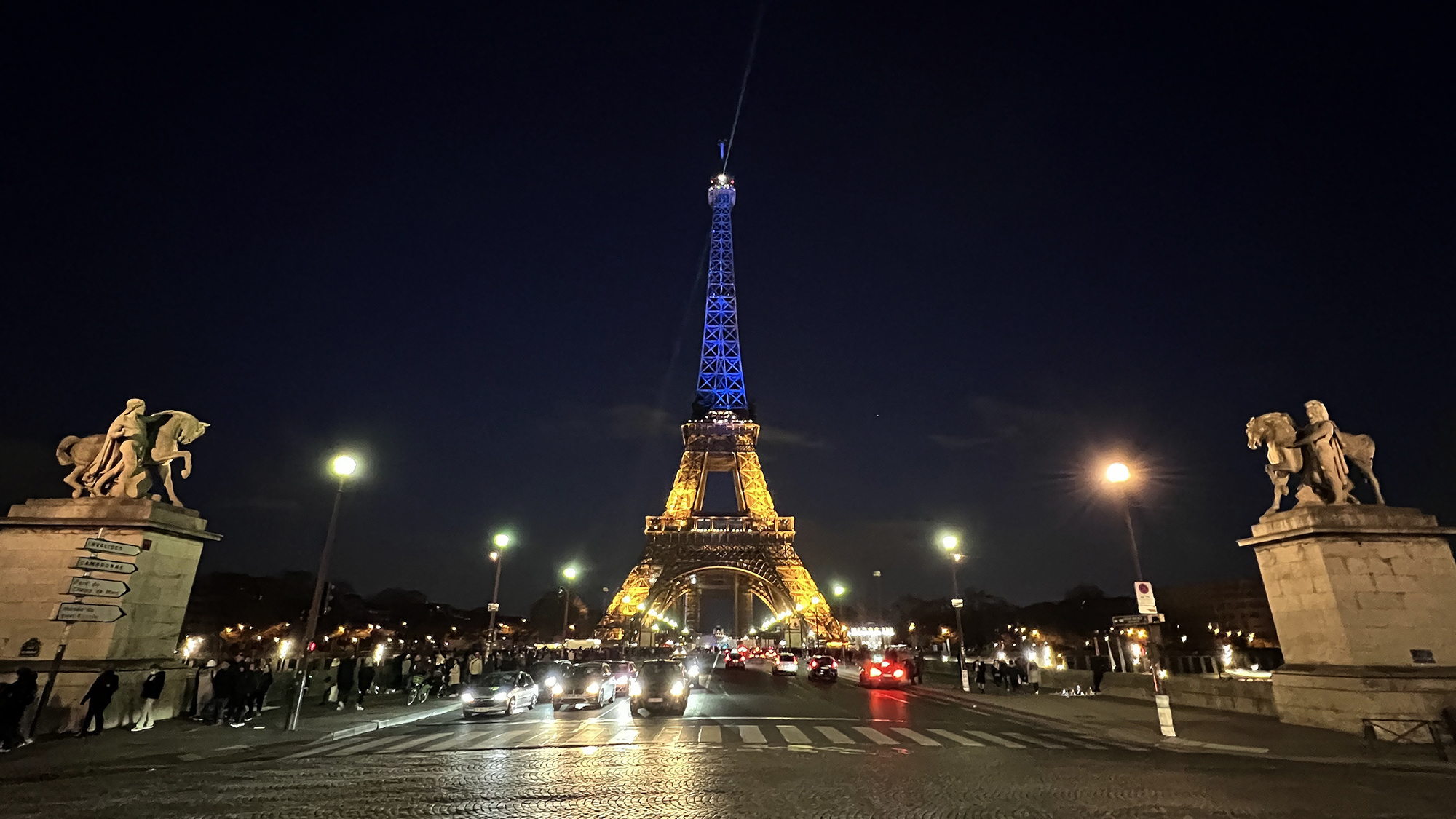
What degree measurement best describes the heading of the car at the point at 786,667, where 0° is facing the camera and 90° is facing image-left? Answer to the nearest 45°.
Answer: approximately 180°

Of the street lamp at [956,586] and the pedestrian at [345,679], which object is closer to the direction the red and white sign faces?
the pedestrian

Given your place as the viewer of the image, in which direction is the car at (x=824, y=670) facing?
facing away from the viewer

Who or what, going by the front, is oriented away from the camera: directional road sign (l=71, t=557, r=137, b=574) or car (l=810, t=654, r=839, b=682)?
the car

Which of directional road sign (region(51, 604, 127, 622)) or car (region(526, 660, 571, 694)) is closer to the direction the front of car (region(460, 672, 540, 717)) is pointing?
the directional road sign

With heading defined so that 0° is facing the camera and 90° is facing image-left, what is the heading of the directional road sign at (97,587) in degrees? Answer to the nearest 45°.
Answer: approximately 0°

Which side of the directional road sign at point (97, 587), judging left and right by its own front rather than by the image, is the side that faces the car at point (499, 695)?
left

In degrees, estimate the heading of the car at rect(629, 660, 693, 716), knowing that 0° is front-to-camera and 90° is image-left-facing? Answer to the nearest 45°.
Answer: approximately 0°
